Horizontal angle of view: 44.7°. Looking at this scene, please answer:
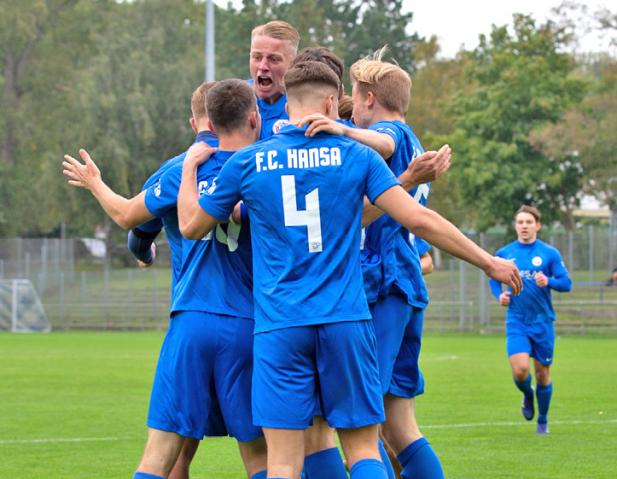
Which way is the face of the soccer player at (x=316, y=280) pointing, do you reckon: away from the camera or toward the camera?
away from the camera

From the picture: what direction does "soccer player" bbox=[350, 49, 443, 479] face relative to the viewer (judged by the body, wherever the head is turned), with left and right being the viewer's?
facing to the left of the viewer

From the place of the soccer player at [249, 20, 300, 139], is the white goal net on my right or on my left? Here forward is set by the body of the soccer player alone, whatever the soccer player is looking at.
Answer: on my right

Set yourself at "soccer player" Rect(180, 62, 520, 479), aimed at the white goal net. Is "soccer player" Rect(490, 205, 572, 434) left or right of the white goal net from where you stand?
right

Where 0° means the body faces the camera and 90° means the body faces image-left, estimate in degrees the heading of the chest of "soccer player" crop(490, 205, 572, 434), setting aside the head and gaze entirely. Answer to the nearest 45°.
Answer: approximately 0°

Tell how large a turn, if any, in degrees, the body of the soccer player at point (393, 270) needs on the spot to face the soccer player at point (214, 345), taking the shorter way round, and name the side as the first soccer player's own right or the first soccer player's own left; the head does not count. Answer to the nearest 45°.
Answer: approximately 45° to the first soccer player's own left

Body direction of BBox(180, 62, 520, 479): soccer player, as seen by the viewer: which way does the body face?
away from the camera
